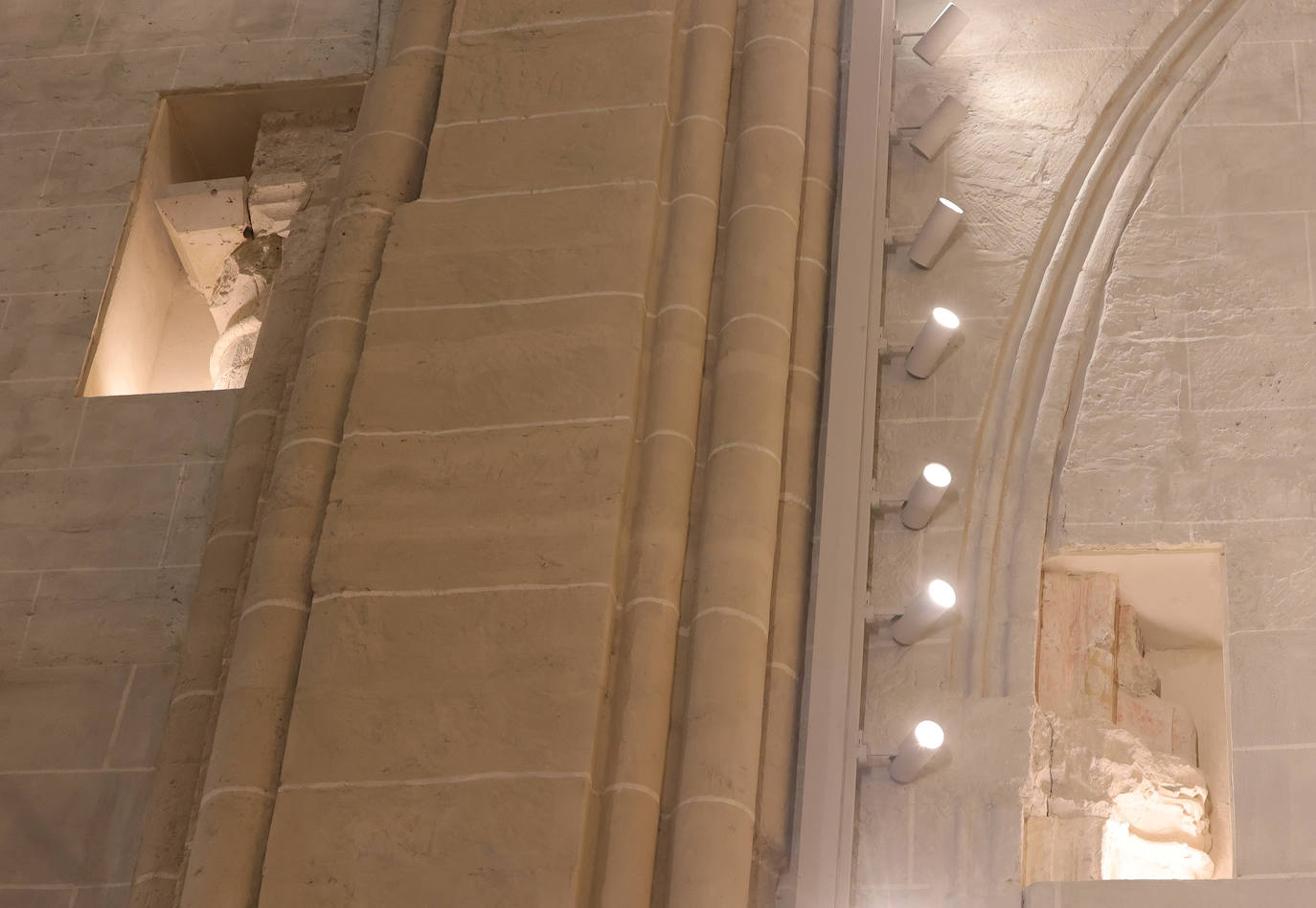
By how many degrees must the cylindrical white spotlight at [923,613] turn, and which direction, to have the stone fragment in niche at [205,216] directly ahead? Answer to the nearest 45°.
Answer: approximately 135° to its right

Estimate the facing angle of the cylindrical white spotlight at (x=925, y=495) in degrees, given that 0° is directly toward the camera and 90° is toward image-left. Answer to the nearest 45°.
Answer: approximately 315°

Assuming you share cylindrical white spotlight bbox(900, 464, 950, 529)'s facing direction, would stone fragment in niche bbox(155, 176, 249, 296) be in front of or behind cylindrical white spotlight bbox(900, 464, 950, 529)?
behind
